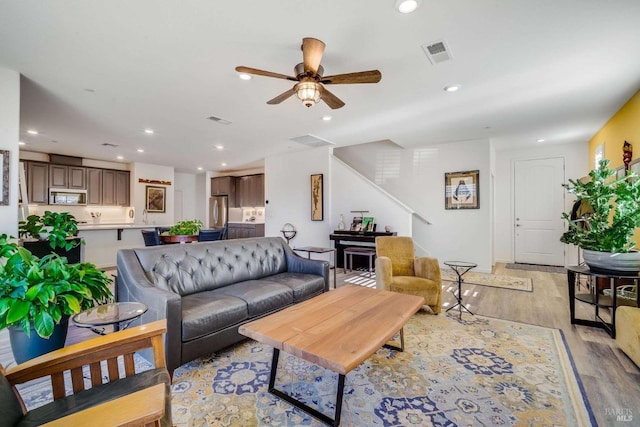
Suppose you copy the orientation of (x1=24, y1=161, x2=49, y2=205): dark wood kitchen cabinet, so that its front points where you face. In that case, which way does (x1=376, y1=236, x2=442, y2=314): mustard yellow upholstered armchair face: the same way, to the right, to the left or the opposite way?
the same way

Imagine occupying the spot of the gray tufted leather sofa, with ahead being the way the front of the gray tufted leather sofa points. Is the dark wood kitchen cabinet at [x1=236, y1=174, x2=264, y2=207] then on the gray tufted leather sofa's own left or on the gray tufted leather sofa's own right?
on the gray tufted leather sofa's own left

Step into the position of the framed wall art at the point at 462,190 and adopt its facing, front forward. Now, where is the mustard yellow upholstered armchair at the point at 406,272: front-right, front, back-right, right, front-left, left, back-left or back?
front

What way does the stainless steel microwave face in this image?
toward the camera

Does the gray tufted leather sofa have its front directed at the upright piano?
no

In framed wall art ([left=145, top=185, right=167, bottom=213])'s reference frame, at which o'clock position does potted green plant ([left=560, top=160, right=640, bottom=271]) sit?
The potted green plant is roughly at 11 o'clock from the framed wall art.

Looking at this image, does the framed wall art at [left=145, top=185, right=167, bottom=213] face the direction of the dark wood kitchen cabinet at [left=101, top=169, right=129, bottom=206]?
no

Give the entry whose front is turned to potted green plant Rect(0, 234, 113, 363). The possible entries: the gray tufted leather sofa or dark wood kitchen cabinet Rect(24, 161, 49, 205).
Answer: the dark wood kitchen cabinet

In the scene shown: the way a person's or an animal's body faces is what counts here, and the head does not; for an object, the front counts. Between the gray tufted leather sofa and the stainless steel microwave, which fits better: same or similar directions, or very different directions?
same or similar directions

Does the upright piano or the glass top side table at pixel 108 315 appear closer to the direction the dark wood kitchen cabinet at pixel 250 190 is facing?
the glass top side table

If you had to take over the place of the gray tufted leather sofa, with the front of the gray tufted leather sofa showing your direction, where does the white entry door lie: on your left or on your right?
on your left

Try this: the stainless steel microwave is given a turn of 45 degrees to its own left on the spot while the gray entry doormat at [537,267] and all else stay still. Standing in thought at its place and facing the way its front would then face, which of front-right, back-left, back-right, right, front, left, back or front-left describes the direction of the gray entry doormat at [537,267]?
front

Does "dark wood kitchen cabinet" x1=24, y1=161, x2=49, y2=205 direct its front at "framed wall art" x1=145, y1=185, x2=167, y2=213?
no

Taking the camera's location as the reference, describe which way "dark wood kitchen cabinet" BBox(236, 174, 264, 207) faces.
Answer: facing the viewer and to the left of the viewer

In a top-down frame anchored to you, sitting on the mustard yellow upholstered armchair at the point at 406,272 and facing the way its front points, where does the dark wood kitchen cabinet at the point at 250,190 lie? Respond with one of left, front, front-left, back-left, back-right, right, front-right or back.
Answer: back

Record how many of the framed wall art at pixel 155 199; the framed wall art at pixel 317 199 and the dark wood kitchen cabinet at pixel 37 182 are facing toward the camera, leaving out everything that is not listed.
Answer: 3

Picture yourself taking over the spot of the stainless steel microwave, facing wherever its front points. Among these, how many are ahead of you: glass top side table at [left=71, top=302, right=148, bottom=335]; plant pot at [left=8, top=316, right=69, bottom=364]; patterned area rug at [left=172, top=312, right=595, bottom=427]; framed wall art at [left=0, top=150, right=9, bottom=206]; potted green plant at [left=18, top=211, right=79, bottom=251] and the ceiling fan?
6

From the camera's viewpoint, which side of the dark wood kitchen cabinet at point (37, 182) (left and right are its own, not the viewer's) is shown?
front

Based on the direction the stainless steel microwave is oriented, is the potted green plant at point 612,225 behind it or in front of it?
in front
